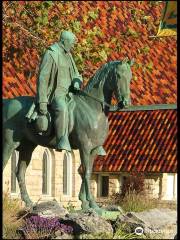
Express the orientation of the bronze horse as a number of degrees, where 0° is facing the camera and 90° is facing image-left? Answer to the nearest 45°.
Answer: approximately 315°
